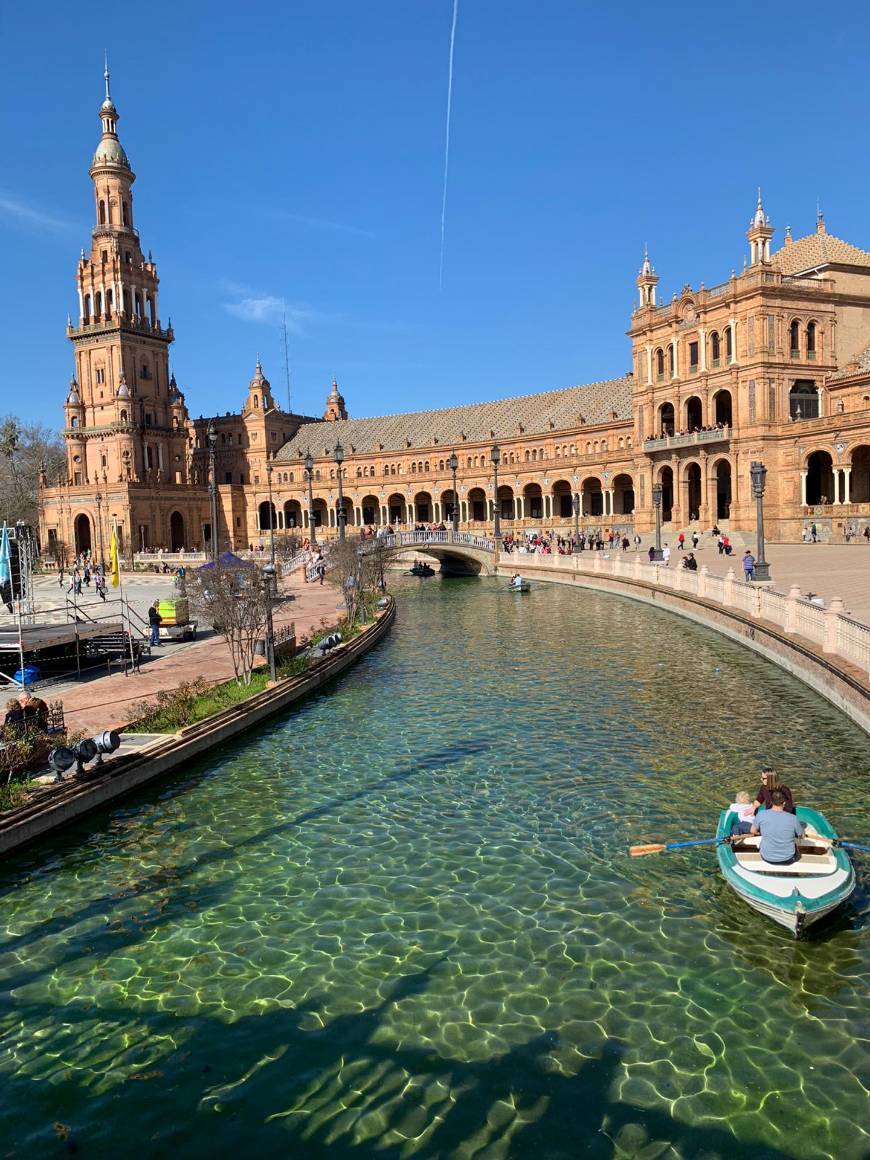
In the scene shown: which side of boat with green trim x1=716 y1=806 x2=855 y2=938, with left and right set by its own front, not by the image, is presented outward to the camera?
front

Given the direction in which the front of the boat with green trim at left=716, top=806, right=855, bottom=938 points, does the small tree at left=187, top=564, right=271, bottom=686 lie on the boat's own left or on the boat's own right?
on the boat's own right

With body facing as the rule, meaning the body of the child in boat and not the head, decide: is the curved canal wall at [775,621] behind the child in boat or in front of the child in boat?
behind

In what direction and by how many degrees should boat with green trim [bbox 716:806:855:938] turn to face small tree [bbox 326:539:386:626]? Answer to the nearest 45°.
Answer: approximately 135° to its right

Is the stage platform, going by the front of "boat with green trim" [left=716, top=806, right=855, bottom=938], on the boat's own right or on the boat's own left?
on the boat's own right

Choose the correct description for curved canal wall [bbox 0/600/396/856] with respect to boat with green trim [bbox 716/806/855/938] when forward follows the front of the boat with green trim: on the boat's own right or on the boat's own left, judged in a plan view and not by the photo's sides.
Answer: on the boat's own right

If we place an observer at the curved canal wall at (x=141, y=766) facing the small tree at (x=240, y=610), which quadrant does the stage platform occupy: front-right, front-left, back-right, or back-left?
front-left

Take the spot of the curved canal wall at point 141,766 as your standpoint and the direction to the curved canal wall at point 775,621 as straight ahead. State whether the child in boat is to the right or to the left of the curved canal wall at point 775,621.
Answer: right
